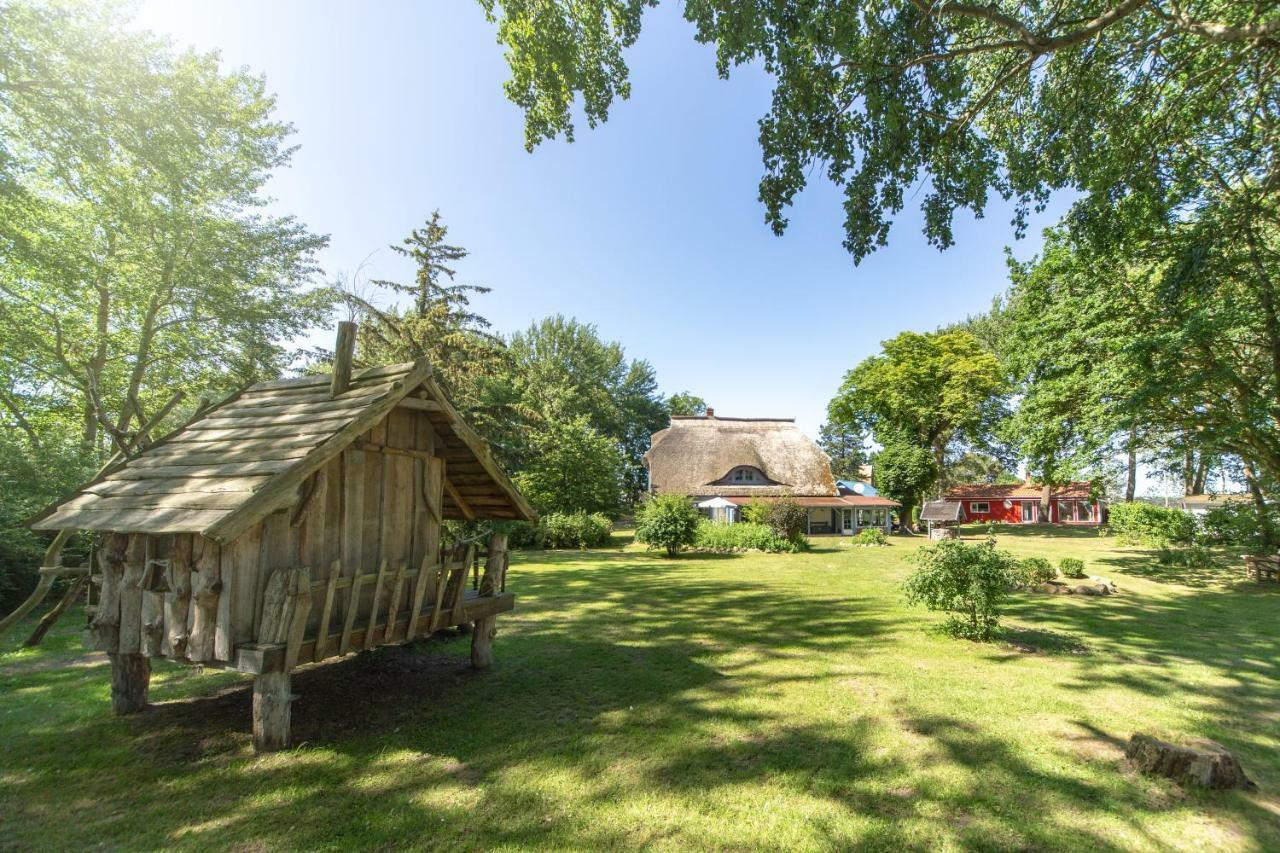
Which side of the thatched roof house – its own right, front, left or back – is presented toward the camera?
front

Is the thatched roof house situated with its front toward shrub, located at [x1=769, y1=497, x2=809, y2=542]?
yes

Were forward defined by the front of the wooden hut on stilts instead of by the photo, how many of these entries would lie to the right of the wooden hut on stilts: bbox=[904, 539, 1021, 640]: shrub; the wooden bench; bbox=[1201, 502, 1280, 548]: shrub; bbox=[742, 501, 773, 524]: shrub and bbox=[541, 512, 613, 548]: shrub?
0

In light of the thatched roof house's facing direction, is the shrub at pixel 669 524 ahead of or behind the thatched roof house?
ahead

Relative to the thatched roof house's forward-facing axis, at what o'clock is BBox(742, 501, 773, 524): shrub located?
The shrub is roughly at 12 o'clock from the thatched roof house.

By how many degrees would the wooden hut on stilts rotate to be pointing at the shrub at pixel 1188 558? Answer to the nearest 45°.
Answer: approximately 45° to its left

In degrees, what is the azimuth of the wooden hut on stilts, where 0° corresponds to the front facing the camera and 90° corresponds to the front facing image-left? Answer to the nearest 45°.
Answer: approximately 315°

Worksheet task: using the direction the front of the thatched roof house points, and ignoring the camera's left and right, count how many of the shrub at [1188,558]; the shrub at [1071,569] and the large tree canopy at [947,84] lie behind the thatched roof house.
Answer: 0

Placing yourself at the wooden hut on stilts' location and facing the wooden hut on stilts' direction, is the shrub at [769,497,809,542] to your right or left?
on your left

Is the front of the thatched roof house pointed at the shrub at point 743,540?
yes

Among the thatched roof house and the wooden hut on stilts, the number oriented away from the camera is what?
0

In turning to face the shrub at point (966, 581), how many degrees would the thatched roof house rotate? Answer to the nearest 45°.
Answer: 0° — it already faces it

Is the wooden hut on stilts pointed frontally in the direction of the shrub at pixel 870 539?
no
